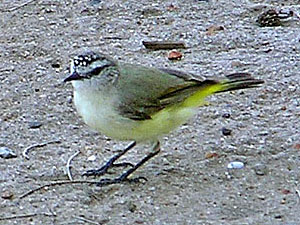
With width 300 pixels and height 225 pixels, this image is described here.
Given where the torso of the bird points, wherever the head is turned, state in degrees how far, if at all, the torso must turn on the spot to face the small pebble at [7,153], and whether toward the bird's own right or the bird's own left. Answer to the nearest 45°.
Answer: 0° — it already faces it

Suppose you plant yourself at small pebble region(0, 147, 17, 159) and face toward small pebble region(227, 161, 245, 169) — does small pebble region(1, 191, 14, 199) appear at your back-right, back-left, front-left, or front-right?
front-right

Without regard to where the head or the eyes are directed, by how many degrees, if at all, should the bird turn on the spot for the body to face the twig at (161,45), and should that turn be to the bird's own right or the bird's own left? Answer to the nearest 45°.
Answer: approximately 90° to the bird's own right

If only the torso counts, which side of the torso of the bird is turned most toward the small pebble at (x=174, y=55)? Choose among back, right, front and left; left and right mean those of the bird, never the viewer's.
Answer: right

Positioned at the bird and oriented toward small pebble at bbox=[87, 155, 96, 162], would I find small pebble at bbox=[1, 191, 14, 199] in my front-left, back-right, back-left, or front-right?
front-left

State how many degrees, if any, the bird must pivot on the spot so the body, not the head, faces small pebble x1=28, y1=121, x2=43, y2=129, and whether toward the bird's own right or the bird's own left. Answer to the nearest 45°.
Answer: approximately 45° to the bird's own right

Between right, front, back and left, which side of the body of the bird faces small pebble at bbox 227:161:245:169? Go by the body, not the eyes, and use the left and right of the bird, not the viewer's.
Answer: back

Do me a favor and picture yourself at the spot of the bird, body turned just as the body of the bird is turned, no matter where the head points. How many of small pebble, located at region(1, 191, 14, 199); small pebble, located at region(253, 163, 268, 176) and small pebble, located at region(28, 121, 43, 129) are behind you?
1

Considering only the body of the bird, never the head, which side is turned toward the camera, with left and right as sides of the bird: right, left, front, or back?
left

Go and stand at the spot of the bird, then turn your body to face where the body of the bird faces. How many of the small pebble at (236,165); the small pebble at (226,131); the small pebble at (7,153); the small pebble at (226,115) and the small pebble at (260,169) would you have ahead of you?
1

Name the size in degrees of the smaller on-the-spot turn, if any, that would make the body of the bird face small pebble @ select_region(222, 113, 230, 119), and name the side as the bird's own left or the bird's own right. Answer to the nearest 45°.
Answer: approximately 135° to the bird's own right

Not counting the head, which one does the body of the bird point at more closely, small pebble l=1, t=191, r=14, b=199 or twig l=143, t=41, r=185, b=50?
the small pebble
